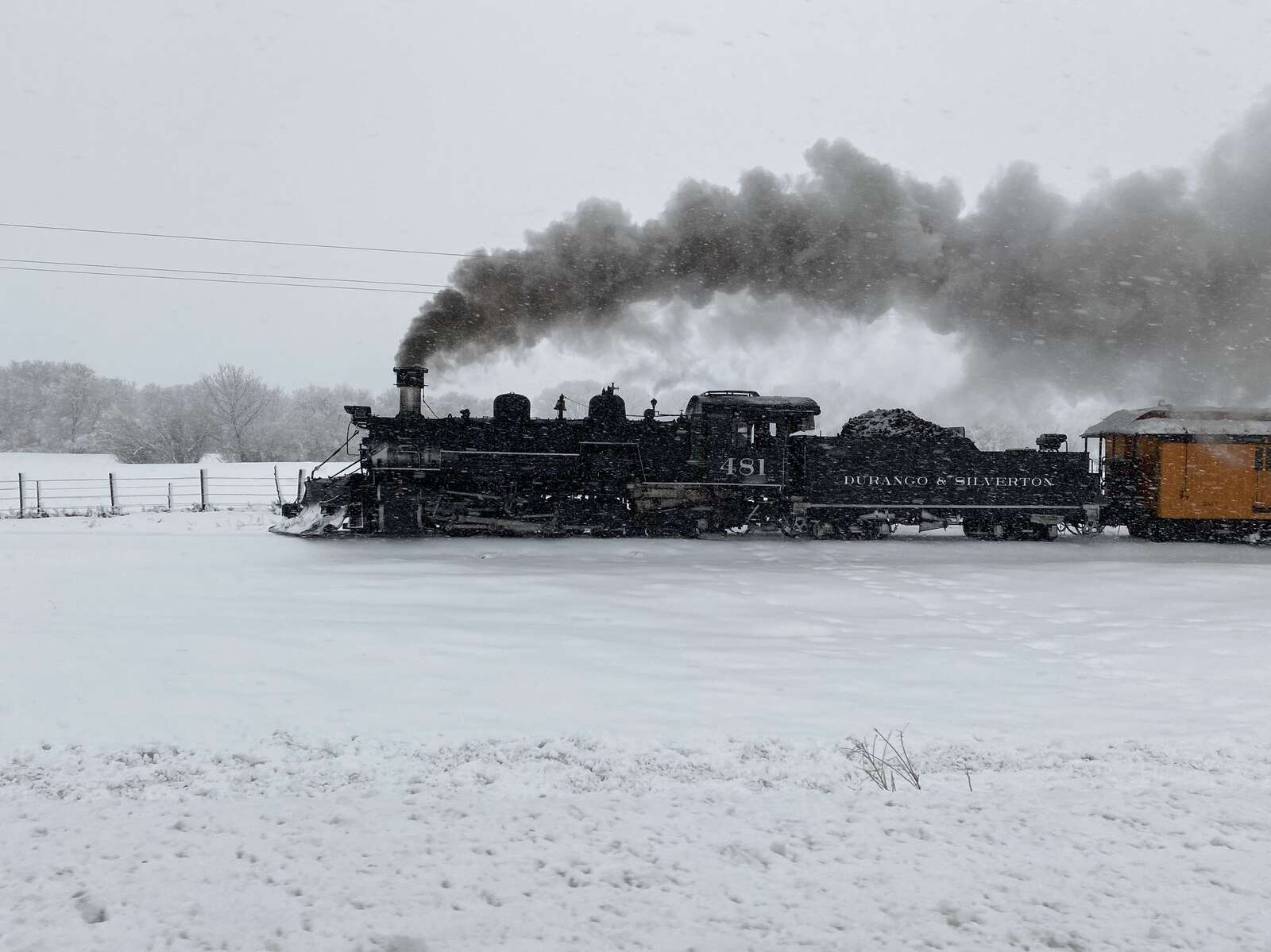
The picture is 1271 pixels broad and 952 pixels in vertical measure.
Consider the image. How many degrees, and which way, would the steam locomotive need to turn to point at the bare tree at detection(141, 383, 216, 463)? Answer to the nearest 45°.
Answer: approximately 45° to its right

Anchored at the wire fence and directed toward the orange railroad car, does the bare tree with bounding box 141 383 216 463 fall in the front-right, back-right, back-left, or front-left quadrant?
back-left

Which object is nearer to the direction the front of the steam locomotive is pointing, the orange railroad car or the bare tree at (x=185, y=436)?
the bare tree

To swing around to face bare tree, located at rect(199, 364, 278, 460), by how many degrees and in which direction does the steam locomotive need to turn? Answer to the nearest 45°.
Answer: approximately 45° to its right

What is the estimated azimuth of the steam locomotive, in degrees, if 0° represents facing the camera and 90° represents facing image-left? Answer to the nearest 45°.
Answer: approximately 90°

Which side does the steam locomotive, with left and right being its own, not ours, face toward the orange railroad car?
back

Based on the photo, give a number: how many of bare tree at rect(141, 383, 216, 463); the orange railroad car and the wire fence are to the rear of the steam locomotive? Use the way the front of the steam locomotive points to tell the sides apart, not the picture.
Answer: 1

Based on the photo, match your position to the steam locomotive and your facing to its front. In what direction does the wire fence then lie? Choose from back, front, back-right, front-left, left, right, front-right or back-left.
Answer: front-right
